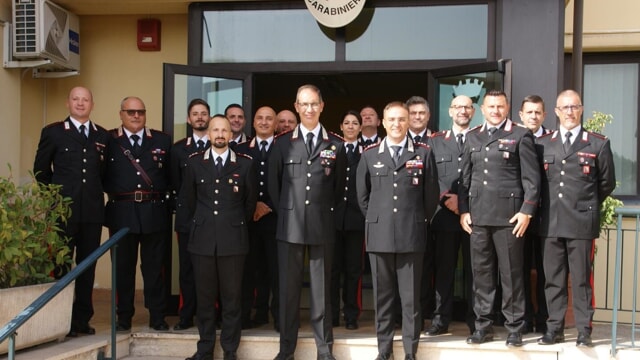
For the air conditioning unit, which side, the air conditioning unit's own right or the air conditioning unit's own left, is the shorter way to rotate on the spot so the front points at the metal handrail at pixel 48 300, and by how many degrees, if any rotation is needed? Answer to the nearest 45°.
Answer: approximately 45° to the air conditioning unit's own right

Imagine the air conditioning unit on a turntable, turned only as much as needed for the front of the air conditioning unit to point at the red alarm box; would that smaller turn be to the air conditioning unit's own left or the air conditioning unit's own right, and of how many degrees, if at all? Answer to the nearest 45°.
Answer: approximately 45° to the air conditioning unit's own left

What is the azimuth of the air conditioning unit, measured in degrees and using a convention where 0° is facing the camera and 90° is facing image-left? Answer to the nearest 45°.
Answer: approximately 315°

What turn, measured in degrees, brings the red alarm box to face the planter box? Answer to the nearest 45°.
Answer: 0° — it already faces it

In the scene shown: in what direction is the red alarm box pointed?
toward the camera

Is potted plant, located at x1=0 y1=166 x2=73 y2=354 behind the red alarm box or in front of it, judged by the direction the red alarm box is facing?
in front

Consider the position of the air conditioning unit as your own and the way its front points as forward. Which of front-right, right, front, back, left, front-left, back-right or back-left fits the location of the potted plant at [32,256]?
front-right

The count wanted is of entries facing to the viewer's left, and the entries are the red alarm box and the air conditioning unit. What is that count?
0

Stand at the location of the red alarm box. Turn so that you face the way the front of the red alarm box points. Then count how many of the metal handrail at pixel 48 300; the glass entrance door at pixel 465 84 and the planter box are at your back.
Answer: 0

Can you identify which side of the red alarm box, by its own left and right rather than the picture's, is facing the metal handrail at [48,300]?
front

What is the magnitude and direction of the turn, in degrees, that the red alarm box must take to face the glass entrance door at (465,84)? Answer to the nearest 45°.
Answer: approximately 45° to its left
